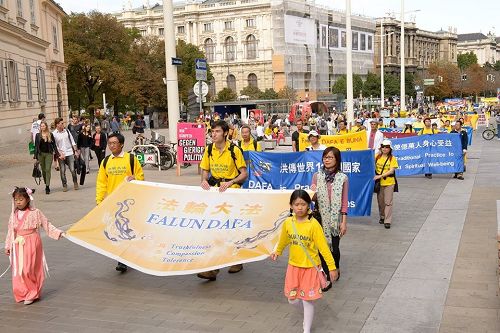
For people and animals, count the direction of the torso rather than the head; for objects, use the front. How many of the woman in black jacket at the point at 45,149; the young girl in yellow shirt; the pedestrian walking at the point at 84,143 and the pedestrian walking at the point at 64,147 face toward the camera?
4

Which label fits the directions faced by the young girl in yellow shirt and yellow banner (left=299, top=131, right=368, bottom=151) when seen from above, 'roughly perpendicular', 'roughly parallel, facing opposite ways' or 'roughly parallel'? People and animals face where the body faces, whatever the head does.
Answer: roughly parallel

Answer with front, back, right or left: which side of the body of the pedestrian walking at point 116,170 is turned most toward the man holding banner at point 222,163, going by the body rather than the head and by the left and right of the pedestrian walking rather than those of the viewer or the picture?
left

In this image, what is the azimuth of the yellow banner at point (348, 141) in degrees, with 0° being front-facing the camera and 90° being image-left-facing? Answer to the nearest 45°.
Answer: approximately 0°

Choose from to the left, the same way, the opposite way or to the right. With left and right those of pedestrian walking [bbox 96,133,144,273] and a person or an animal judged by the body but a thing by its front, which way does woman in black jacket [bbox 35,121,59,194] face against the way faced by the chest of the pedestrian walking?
the same way

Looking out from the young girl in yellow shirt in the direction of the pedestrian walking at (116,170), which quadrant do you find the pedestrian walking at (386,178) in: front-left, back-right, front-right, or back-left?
front-right

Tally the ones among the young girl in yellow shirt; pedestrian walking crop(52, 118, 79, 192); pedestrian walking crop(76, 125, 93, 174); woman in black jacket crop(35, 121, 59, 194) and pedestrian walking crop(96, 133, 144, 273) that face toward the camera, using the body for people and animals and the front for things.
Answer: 5

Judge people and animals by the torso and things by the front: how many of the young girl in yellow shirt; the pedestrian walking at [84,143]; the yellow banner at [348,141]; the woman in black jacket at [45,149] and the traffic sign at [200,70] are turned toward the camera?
5

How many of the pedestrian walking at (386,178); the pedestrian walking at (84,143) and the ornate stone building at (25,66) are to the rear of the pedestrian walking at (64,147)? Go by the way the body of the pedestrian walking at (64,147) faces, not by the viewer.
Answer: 2

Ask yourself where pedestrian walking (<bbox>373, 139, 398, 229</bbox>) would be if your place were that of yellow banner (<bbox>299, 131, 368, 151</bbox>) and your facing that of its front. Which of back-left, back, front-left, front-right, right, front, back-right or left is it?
front

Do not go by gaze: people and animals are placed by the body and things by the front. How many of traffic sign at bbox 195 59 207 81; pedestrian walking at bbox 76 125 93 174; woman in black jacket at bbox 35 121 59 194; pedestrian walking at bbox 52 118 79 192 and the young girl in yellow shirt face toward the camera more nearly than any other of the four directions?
5

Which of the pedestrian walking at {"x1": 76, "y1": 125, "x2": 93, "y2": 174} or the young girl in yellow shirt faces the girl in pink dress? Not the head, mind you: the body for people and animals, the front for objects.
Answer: the pedestrian walking

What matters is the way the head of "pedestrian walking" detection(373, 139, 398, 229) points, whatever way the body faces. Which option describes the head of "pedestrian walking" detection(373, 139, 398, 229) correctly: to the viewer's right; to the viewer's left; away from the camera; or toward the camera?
toward the camera

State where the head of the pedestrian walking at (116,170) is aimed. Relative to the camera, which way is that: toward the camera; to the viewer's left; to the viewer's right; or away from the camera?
toward the camera

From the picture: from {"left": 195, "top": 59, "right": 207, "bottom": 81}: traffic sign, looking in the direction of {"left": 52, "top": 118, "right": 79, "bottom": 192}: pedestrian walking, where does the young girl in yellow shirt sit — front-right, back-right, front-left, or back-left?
front-left

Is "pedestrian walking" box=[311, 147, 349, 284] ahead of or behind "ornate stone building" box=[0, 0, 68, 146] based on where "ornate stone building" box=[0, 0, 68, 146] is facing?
ahead

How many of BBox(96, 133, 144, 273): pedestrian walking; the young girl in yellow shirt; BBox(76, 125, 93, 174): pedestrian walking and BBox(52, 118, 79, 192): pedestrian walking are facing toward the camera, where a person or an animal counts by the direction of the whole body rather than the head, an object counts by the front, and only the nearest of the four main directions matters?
4

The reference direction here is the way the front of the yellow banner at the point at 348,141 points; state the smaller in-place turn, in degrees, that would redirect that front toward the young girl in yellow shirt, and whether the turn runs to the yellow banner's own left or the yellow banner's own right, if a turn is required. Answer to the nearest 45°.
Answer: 0° — it already faces them

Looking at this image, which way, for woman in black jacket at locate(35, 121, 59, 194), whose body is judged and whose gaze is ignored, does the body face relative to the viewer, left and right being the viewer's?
facing the viewer

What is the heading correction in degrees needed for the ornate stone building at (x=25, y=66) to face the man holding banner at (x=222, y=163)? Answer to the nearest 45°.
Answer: approximately 45° to its right

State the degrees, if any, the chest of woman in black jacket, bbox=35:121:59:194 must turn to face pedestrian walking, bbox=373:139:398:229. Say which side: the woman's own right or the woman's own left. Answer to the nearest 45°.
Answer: approximately 45° to the woman's own left

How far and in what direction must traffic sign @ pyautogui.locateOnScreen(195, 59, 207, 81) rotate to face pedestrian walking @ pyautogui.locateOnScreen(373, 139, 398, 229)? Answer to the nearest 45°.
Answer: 0° — it already faces them

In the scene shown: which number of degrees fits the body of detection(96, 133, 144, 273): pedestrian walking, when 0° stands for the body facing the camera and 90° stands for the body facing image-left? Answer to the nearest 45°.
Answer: approximately 0°
